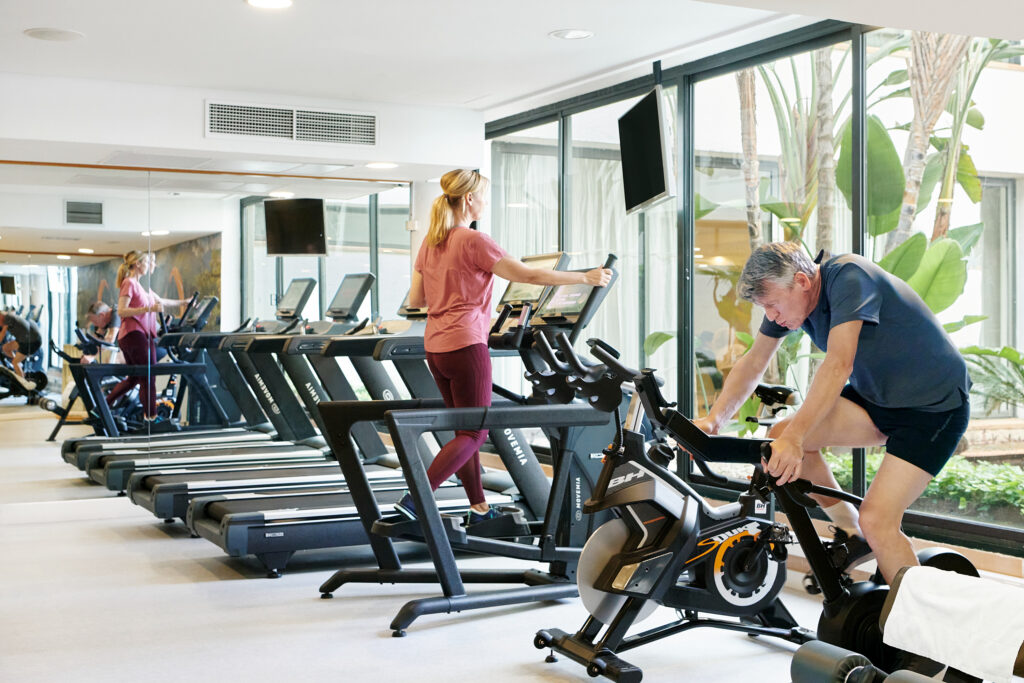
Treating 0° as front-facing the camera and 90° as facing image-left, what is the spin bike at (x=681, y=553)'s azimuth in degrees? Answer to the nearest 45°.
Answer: approximately 45°

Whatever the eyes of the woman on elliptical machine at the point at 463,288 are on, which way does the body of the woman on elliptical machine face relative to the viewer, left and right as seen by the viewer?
facing away from the viewer and to the right of the viewer

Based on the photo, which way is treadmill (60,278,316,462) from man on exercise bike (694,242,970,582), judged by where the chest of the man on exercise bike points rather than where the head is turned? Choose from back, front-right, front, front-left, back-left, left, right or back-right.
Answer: right

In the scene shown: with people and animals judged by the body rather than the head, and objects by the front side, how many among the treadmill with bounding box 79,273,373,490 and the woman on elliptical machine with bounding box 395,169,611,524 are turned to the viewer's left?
0

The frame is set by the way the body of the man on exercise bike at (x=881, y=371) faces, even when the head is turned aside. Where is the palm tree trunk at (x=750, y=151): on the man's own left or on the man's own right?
on the man's own right

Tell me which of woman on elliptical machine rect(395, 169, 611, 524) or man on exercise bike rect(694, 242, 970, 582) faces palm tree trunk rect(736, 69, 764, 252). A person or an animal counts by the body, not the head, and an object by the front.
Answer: the woman on elliptical machine

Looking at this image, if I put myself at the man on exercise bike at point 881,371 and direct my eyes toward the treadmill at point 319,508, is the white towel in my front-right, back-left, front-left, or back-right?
back-left

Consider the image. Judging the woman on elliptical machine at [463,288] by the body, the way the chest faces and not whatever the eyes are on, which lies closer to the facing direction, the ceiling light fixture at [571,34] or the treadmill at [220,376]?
the ceiling light fixture

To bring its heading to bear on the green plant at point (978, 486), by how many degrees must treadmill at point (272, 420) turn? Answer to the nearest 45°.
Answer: approximately 90° to its right

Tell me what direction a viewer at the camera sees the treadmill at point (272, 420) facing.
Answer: facing away from the viewer and to the right of the viewer

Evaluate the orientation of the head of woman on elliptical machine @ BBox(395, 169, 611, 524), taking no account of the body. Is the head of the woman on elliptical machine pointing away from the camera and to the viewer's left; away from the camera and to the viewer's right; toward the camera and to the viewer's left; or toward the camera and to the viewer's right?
away from the camera and to the viewer's right

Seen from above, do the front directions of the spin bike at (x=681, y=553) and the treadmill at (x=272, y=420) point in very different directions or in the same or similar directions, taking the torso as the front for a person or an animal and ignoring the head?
very different directions

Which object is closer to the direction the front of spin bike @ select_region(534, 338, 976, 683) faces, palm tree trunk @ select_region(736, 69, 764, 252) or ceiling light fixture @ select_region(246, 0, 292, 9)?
the ceiling light fixture

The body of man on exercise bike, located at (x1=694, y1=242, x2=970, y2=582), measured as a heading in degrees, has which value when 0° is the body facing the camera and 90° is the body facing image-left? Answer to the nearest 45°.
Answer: approximately 45°

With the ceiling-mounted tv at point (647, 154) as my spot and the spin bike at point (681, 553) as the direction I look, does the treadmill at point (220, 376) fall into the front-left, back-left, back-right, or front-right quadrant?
back-right
